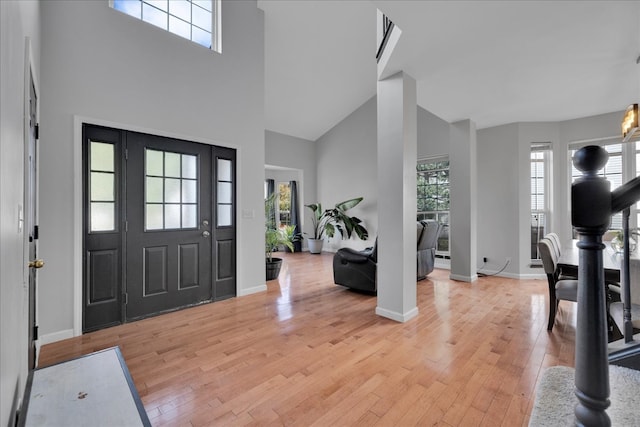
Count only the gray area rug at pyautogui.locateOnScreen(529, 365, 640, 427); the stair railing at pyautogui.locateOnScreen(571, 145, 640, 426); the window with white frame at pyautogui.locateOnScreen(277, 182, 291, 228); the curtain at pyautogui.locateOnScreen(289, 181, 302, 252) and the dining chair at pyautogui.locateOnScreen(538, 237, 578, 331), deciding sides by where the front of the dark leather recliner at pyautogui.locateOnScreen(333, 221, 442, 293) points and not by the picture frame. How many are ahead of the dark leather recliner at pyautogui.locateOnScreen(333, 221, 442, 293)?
2

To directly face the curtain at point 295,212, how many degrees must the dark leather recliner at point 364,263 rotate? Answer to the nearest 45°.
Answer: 0° — it already faces it

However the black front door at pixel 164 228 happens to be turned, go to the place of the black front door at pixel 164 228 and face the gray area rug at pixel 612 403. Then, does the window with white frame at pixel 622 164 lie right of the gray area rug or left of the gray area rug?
left

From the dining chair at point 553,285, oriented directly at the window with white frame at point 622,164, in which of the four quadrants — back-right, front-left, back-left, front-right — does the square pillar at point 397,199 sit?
back-left

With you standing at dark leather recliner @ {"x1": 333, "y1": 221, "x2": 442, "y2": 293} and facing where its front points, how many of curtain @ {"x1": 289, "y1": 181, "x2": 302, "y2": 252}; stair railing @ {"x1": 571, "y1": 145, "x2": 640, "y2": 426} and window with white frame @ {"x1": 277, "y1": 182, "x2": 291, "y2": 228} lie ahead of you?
2

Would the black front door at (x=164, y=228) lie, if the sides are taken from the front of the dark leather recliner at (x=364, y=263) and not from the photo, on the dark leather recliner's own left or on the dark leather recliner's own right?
on the dark leather recliner's own left

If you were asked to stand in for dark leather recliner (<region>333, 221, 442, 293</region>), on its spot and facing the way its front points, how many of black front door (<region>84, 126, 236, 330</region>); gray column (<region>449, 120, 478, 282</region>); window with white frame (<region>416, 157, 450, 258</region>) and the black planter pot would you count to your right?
2

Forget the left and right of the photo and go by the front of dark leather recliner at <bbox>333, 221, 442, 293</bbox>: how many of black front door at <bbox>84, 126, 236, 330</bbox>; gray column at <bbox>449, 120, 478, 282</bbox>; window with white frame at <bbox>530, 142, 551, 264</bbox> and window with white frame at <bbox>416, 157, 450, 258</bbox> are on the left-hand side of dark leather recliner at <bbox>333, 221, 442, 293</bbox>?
1

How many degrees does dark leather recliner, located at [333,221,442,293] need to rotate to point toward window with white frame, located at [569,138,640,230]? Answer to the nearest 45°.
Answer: approximately 135° to its right

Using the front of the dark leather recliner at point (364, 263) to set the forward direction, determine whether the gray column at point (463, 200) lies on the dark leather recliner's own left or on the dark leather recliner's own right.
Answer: on the dark leather recliner's own right

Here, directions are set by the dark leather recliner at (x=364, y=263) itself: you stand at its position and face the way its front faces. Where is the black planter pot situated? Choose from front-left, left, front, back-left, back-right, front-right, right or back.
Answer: front-left

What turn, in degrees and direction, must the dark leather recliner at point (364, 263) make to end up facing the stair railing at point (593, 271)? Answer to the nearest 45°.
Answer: approximately 135° to its left

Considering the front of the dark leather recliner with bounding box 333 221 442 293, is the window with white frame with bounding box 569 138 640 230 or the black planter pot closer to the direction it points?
the black planter pot

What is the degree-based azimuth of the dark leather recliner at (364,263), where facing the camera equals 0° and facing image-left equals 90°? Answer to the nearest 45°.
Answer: approximately 135°
